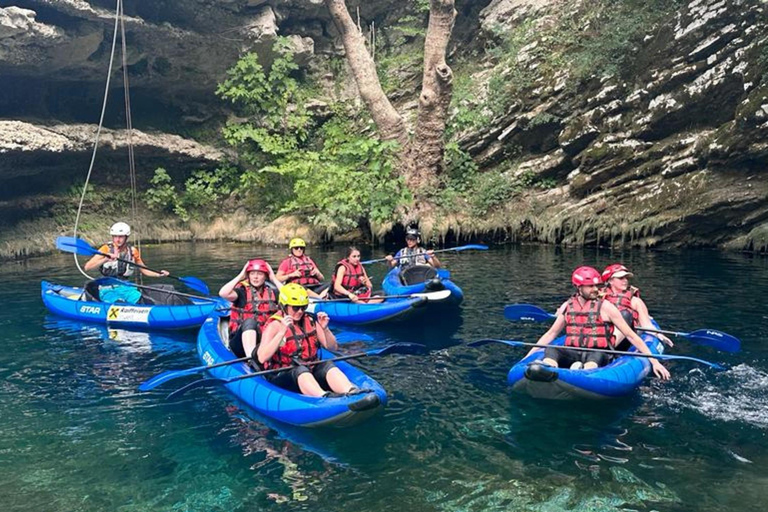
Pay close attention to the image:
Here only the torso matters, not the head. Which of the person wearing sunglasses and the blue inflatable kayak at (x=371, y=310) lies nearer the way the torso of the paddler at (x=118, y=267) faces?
the person wearing sunglasses

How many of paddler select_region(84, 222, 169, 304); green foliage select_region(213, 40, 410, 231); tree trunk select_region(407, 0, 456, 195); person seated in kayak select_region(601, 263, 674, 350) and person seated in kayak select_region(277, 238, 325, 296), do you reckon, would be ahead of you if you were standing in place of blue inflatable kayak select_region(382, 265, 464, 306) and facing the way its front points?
1

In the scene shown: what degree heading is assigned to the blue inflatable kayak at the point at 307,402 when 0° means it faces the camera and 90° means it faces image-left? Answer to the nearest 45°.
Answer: approximately 315°

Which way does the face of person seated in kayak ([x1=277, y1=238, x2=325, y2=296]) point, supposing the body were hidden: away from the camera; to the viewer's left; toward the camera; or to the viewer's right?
toward the camera

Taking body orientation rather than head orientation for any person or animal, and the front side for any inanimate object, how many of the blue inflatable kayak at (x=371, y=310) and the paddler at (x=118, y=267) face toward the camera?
1

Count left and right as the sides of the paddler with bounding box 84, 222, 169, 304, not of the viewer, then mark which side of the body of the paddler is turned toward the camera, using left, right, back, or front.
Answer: front

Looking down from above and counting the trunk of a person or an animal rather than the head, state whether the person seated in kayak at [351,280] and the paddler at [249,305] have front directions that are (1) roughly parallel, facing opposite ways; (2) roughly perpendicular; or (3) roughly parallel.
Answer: roughly parallel

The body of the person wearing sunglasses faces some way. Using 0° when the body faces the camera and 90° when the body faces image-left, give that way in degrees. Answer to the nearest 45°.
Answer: approximately 315°

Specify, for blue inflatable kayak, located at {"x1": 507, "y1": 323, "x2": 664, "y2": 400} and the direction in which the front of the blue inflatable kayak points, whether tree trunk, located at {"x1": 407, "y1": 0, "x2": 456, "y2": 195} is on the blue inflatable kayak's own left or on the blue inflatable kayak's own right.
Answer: on the blue inflatable kayak's own right

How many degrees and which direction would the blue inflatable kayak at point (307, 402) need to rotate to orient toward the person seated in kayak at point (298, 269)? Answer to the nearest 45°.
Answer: approximately 135° to its left

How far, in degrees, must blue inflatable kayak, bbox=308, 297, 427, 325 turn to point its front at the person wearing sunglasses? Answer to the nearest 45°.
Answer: approximately 90° to its right

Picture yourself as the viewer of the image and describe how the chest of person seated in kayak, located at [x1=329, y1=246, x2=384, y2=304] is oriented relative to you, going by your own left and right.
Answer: facing the viewer and to the right of the viewer

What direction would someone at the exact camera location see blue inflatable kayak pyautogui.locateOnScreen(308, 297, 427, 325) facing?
facing to the right of the viewer

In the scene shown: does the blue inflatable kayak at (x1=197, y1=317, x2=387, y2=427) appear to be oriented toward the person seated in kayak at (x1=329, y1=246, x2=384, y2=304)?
no

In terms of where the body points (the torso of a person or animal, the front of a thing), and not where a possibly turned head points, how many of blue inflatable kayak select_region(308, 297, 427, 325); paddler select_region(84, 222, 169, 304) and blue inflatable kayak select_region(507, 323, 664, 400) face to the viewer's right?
1

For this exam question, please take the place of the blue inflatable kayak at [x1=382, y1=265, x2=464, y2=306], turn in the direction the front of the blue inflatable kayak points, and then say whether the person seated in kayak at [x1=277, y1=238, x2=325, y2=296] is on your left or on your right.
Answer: on your right

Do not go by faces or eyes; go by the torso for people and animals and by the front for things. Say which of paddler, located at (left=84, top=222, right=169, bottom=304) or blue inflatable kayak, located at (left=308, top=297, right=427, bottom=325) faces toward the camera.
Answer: the paddler

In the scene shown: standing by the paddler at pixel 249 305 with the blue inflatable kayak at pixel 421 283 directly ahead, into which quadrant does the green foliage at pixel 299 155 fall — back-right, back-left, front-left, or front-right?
front-left

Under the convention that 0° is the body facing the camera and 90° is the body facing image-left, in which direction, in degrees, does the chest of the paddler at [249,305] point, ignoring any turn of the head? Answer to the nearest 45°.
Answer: approximately 315°
